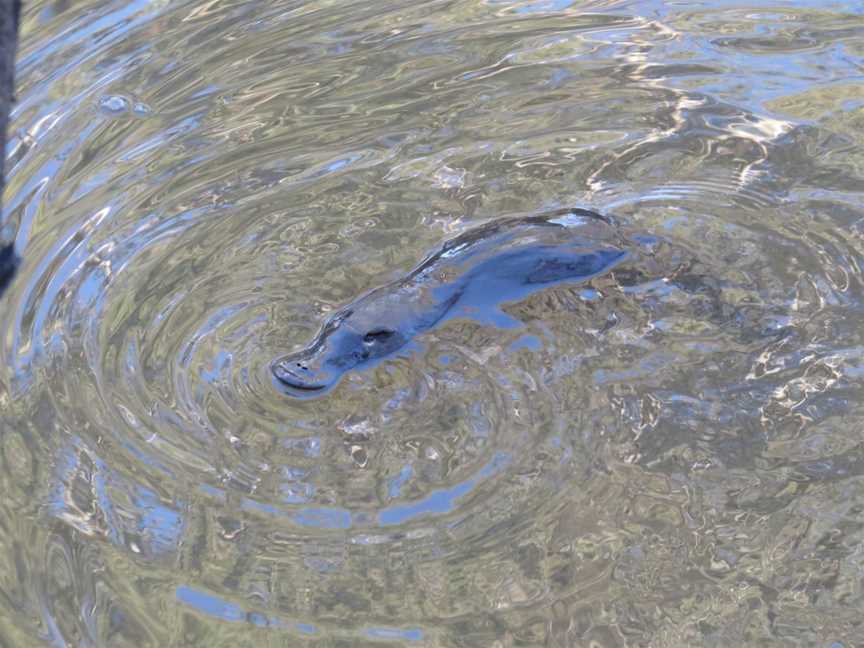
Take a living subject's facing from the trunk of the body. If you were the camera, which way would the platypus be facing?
facing the viewer and to the left of the viewer
